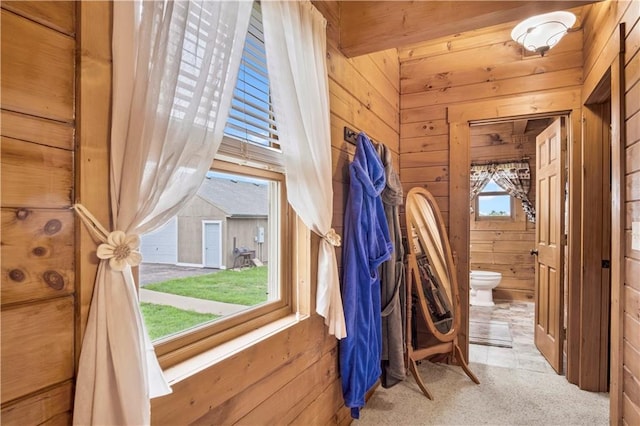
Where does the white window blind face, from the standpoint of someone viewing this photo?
facing the viewer and to the right of the viewer

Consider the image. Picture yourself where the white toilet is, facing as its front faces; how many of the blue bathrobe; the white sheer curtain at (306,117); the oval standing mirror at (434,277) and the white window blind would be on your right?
4

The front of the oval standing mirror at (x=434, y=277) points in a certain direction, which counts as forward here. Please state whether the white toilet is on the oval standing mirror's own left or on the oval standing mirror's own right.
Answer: on the oval standing mirror's own left

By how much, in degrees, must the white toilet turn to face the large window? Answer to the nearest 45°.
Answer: approximately 90° to its right

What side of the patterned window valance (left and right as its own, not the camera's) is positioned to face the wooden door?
front

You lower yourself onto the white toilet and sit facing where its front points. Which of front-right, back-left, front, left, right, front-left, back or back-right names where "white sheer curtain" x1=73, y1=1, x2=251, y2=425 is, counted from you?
right

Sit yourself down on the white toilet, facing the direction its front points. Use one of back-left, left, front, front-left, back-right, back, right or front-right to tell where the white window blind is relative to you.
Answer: right

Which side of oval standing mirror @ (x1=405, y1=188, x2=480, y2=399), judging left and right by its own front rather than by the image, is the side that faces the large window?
right
